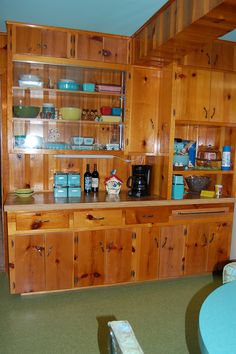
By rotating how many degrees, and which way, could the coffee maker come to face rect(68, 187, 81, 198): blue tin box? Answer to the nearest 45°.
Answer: approximately 45° to its right

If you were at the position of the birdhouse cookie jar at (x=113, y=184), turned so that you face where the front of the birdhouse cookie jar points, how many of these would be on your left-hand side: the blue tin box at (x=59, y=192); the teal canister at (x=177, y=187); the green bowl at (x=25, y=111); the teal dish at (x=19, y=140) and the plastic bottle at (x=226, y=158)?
2

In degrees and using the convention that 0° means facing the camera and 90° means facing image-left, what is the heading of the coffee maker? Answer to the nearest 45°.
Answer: approximately 45°

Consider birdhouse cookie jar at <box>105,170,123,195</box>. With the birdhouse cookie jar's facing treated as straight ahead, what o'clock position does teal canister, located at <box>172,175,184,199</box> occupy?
The teal canister is roughly at 9 o'clock from the birdhouse cookie jar.

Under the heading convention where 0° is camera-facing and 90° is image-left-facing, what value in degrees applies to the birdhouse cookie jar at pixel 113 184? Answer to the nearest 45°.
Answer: approximately 0°

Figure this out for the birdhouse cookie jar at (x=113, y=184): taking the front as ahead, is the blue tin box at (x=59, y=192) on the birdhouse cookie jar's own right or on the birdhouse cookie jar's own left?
on the birdhouse cookie jar's own right

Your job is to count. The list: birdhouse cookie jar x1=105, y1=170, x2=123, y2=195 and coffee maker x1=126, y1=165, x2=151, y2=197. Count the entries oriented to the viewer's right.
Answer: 0

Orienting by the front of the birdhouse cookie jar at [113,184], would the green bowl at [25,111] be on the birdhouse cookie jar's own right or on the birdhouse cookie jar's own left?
on the birdhouse cookie jar's own right
